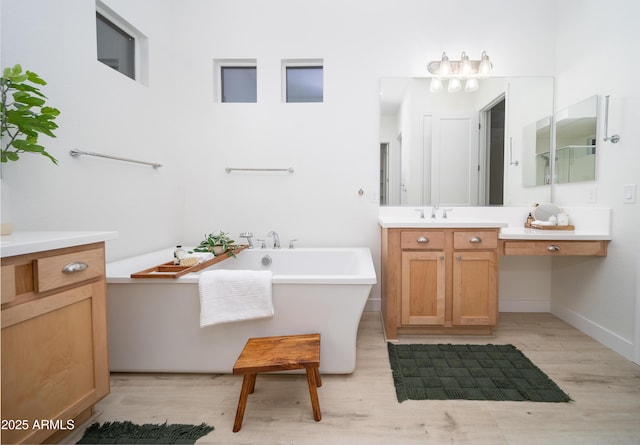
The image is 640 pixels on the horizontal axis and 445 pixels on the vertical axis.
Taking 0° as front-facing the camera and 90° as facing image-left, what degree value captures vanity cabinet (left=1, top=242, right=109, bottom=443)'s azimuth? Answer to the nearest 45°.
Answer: approximately 315°

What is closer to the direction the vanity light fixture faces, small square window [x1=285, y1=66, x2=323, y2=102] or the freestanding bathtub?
the freestanding bathtub

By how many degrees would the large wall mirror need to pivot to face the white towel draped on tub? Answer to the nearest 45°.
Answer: approximately 45° to its right

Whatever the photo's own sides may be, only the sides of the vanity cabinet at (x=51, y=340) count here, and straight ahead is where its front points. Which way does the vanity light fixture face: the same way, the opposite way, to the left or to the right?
to the right

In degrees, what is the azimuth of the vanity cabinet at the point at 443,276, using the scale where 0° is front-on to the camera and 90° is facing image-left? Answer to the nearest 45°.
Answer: approximately 0°

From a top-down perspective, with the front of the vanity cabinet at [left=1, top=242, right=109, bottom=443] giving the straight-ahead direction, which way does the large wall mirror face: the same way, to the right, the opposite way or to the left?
to the right

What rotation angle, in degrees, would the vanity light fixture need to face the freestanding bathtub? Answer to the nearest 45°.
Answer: approximately 45° to its right

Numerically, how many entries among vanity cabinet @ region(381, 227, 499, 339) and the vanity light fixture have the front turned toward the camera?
2
